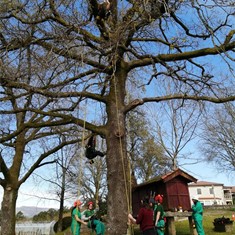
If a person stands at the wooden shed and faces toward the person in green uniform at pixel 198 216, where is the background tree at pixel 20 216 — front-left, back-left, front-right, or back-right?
back-right

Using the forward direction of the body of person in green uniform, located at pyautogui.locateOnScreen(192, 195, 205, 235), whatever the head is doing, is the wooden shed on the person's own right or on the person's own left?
on the person's own right

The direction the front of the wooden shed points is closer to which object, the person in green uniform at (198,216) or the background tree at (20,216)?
the person in green uniform

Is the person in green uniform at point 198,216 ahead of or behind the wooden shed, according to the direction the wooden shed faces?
ahead

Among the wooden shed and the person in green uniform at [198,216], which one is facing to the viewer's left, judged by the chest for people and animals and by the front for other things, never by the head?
the person in green uniform

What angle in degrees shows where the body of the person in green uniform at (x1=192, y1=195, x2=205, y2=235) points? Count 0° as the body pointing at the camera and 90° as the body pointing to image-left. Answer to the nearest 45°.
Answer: approximately 90°

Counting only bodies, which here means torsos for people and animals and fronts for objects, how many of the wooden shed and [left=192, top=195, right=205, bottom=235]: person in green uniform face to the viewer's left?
1

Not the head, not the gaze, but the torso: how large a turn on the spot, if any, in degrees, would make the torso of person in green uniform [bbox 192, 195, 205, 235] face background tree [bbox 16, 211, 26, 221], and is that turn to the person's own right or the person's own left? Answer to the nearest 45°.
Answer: approximately 45° to the person's own right
